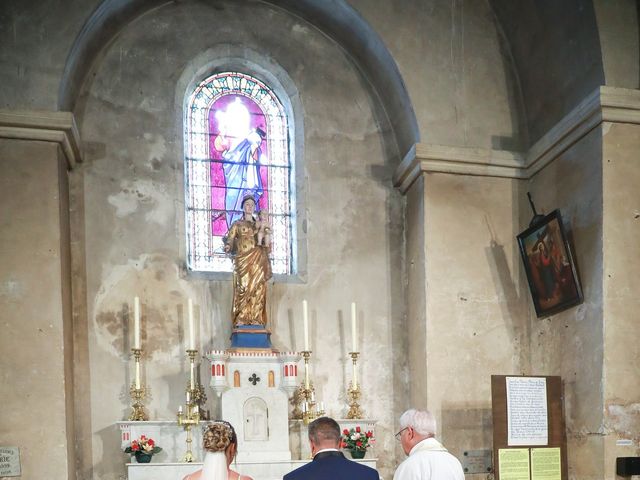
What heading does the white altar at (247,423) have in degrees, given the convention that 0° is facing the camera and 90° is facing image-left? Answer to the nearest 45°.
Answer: approximately 0°

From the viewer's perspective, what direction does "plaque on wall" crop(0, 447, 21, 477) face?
toward the camera

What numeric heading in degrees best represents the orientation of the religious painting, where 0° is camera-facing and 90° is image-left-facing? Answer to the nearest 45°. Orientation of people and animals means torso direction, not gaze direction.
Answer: approximately 45°

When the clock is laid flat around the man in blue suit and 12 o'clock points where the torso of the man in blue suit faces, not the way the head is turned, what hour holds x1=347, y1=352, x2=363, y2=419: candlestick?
The candlestick is roughly at 12 o'clock from the man in blue suit.

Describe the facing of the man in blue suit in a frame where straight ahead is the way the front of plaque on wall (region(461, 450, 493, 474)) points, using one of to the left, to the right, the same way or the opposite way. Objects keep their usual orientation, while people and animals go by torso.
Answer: the opposite way

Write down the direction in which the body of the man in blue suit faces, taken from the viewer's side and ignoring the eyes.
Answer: away from the camera

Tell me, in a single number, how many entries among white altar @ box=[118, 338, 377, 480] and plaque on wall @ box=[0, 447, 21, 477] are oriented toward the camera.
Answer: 2

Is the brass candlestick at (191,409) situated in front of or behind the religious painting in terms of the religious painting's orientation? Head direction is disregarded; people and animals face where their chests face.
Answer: in front

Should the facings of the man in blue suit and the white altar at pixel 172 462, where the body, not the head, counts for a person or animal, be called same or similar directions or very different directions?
very different directions

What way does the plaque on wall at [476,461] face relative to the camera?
toward the camera

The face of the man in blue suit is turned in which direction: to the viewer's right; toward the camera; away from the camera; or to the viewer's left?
away from the camera

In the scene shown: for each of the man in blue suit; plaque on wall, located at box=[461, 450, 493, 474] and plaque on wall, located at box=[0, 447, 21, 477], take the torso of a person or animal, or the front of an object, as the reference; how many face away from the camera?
1

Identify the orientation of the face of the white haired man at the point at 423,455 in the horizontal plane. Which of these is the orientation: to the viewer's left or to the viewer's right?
to the viewer's left

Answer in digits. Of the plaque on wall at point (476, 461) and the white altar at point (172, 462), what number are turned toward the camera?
2
